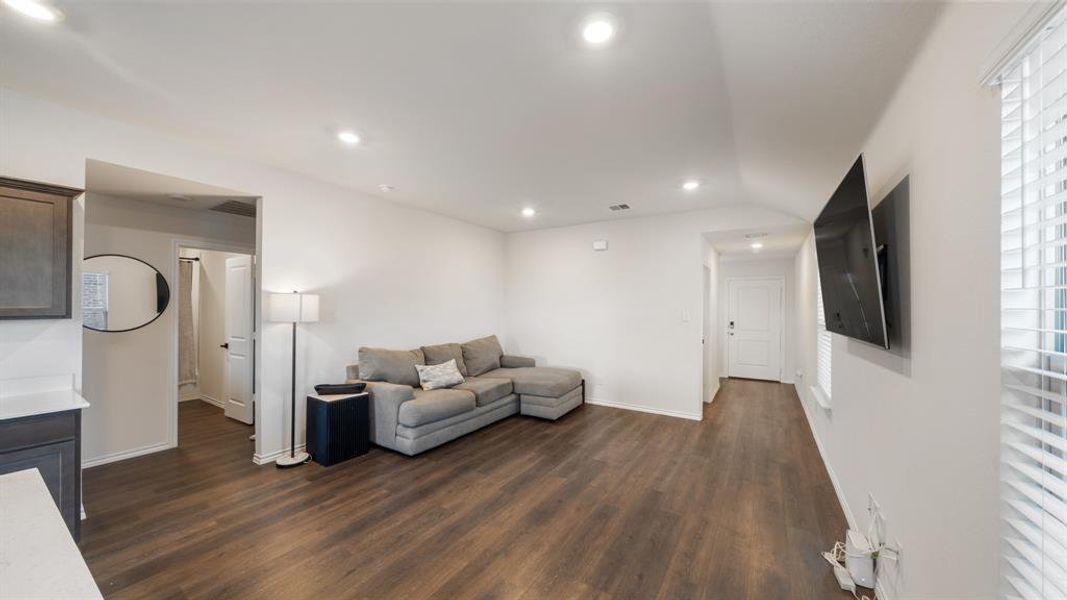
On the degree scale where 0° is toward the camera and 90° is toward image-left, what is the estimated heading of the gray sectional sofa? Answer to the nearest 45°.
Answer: approximately 315°

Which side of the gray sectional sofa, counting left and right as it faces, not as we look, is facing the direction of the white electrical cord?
front

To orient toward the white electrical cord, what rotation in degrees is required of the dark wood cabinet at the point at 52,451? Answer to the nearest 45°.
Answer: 0° — it already faces it

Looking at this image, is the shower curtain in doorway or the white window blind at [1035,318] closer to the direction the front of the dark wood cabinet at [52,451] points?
the white window blind

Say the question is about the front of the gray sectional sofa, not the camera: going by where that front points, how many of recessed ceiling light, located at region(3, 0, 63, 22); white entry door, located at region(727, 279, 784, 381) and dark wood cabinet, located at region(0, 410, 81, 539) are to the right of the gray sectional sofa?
2

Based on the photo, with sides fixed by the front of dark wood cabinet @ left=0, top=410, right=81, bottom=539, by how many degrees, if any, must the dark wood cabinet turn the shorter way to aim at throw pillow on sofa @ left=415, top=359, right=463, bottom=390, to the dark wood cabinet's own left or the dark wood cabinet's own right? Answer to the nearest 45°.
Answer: approximately 45° to the dark wood cabinet's own left

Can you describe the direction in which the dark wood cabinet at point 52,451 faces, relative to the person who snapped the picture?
facing the viewer and to the right of the viewer

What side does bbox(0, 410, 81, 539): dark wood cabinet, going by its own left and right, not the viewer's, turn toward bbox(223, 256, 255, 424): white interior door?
left

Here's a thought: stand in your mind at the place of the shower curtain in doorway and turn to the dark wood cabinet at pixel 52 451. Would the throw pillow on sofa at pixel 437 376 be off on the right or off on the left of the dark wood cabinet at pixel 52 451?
left

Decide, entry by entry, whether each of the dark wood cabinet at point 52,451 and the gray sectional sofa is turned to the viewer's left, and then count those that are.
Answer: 0

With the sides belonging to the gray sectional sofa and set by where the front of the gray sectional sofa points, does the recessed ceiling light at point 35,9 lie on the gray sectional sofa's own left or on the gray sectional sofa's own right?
on the gray sectional sofa's own right

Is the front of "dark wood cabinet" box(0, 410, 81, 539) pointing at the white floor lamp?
no

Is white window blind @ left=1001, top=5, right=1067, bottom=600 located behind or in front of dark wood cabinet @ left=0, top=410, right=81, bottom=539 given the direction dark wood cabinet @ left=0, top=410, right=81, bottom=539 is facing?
in front
